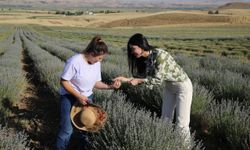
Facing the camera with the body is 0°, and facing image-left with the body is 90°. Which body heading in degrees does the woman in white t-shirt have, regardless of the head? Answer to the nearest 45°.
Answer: approximately 315°

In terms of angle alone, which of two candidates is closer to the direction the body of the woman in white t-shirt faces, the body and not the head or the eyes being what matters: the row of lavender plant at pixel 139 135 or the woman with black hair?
the row of lavender plant

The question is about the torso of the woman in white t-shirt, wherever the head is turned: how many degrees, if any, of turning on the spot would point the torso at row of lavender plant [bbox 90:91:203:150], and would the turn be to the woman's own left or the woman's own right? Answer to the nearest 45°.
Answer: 0° — they already face it
